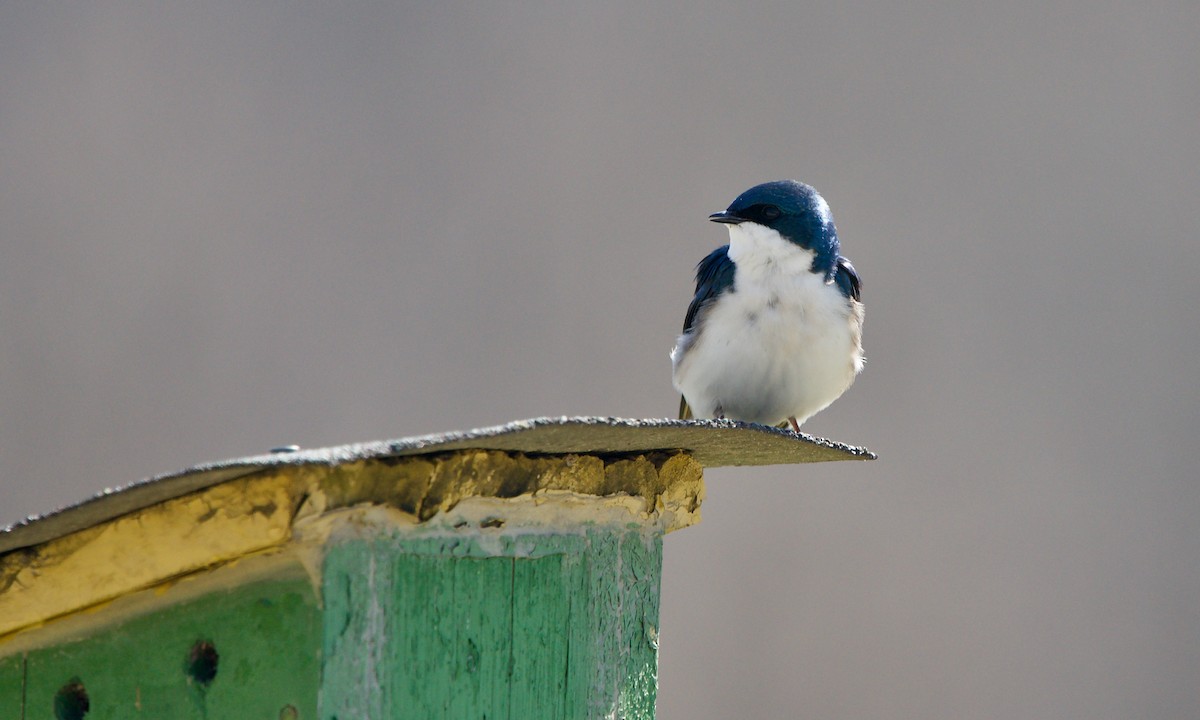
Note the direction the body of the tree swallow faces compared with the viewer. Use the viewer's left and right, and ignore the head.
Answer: facing the viewer
